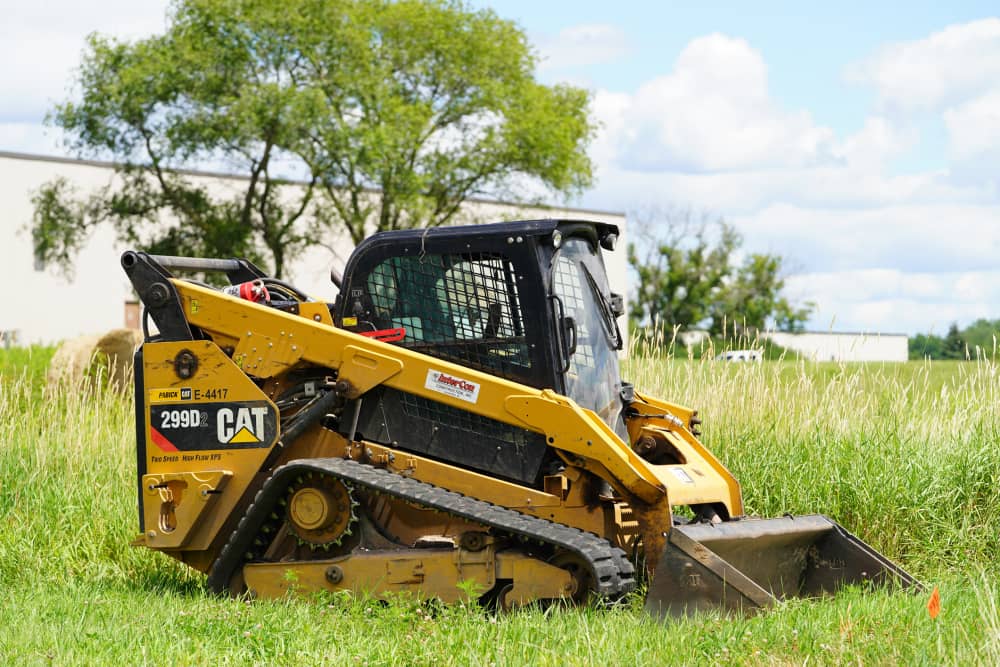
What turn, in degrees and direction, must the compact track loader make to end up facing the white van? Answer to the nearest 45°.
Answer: approximately 90° to its left

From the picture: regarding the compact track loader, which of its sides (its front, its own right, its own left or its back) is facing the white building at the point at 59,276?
left

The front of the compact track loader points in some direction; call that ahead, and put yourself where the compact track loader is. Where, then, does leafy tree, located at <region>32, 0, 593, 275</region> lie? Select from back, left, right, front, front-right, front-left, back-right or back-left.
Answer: back-left

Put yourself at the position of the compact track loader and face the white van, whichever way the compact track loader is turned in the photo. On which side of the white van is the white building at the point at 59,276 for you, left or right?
left
